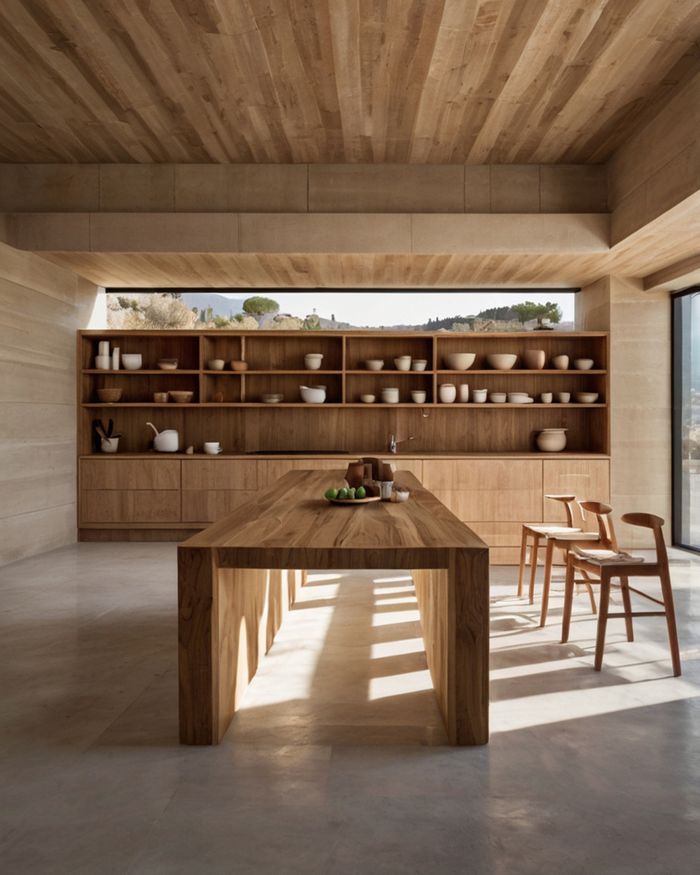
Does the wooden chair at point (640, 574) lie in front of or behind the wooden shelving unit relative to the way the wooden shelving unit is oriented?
in front

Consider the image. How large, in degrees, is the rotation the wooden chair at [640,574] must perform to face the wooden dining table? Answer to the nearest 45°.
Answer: approximately 45° to its left

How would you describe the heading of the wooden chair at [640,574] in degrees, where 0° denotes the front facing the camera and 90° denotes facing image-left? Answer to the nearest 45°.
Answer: approximately 90°

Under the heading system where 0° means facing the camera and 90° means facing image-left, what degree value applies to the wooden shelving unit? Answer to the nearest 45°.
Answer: approximately 0°

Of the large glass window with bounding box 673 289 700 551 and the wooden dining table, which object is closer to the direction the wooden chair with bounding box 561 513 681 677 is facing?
the wooden dining table

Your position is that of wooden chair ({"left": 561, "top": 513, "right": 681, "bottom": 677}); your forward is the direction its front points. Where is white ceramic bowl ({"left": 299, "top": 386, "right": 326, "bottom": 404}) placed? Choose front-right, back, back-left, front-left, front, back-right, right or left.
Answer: front-right

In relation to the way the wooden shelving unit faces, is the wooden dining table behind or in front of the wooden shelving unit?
in front

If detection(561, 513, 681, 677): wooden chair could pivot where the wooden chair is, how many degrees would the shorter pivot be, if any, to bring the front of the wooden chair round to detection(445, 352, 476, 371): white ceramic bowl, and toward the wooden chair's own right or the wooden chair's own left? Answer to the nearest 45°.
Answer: approximately 45° to the wooden chair's own right

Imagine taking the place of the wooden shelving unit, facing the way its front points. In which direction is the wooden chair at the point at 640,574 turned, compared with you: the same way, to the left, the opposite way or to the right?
to the right

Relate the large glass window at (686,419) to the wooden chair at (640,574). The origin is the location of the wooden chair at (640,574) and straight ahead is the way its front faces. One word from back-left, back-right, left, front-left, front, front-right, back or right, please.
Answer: right
